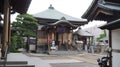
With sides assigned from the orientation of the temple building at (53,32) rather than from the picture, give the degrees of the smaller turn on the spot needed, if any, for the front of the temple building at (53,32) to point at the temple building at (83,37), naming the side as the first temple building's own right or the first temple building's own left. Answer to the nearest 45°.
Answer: approximately 90° to the first temple building's own left

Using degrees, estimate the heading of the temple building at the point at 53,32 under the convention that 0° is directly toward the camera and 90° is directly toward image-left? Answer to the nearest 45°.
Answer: approximately 315°

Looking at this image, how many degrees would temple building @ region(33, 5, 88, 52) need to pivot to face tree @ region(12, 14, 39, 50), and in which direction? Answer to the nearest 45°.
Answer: approximately 90° to its right
